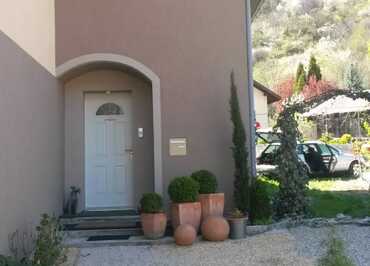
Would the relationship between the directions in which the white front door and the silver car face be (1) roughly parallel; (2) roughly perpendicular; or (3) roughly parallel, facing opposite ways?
roughly perpendicular

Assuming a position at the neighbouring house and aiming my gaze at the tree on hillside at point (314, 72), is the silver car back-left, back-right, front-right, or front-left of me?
back-right

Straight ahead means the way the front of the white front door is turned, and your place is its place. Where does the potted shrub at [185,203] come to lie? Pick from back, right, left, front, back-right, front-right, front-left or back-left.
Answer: front-left

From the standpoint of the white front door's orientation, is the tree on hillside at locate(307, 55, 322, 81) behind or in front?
behind

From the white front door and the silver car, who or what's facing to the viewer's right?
the silver car

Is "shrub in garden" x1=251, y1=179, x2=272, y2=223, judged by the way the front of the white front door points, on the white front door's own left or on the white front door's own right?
on the white front door's own left

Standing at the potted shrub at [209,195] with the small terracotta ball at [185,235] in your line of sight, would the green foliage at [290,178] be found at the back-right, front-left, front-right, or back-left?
back-left

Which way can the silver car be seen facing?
to the viewer's right
